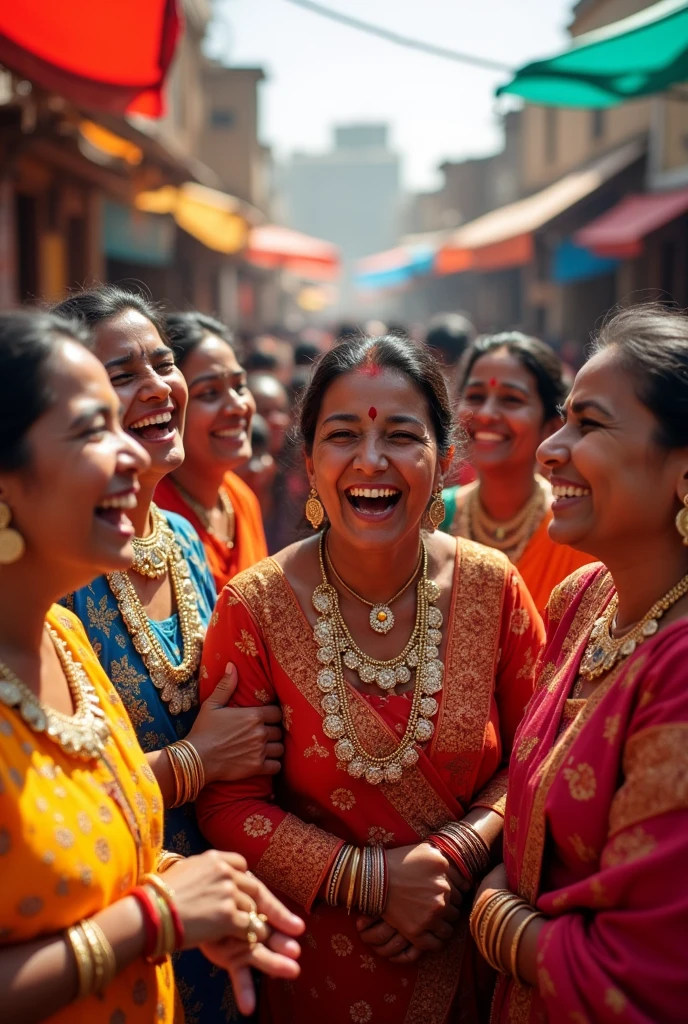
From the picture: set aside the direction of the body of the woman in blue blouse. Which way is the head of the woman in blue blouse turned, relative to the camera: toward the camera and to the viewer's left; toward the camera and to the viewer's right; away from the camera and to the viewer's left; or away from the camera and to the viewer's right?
toward the camera and to the viewer's right

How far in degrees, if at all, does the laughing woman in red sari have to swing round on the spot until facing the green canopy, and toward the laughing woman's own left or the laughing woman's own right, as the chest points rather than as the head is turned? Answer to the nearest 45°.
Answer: approximately 180°

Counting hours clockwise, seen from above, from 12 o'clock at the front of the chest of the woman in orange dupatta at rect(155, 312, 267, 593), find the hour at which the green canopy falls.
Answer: The green canopy is roughly at 9 o'clock from the woman in orange dupatta.

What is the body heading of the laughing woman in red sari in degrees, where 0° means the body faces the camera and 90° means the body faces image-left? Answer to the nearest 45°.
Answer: approximately 0°

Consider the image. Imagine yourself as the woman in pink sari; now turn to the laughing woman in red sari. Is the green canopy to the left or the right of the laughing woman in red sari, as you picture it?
right

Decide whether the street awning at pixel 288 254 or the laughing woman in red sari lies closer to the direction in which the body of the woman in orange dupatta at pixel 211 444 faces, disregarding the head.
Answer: the laughing woman in red sari

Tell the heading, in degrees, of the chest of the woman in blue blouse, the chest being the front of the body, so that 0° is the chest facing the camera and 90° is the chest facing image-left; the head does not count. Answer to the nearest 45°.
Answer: approximately 315°

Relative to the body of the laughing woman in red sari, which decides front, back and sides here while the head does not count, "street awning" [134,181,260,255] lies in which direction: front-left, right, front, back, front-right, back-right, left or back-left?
back

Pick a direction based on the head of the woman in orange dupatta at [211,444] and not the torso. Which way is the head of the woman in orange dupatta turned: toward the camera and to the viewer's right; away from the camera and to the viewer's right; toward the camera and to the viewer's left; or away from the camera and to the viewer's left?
toward the camera and to the viewer's right

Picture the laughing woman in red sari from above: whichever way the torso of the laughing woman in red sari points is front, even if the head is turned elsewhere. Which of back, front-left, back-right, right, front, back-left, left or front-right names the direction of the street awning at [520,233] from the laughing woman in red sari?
back

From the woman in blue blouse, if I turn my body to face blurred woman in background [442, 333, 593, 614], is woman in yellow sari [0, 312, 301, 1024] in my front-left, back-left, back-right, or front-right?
back-right

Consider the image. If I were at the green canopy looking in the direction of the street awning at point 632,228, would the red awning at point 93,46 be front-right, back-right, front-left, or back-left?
back-left
